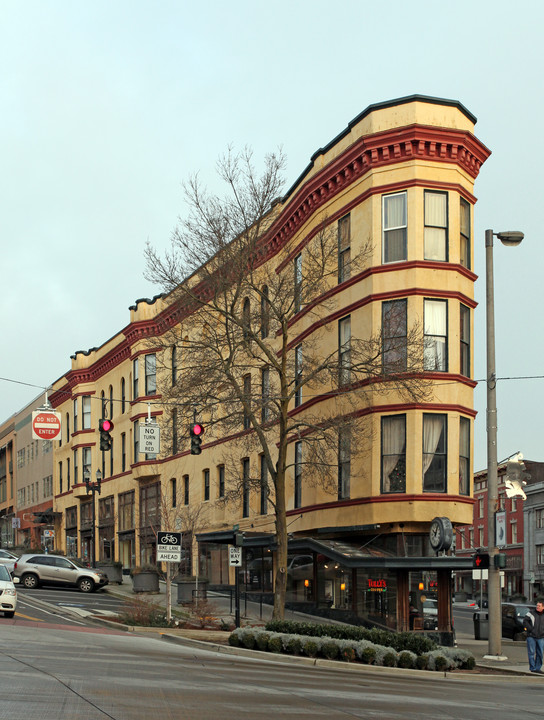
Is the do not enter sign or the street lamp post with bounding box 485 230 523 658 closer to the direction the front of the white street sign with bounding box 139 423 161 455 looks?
the street lamp post

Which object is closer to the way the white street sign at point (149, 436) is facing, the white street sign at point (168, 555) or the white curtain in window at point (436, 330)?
the white street sign

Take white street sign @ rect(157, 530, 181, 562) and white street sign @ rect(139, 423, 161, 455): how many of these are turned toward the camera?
2

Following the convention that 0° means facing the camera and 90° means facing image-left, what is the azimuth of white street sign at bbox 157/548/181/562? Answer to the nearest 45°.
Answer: approximately 0°

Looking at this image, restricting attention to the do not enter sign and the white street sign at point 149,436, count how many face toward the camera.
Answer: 2
